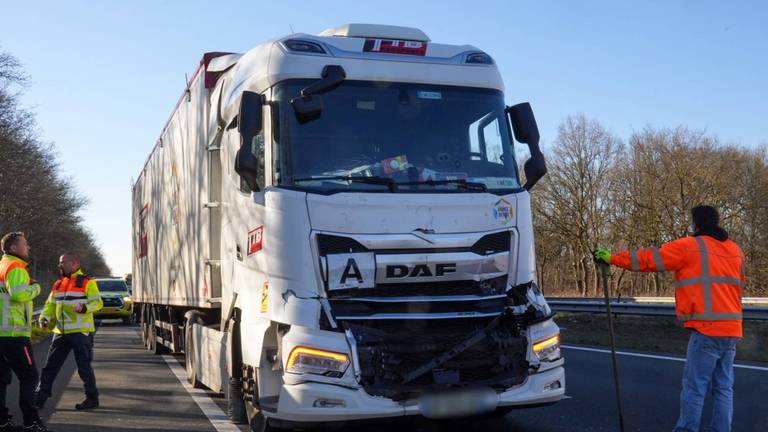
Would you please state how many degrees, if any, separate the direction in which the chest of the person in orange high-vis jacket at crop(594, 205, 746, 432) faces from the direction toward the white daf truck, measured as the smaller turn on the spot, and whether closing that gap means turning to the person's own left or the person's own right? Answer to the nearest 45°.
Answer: approximately 45° to the person's own left

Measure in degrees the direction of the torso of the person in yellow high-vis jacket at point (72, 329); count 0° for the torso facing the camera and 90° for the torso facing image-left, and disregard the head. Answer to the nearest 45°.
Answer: approximately 45°

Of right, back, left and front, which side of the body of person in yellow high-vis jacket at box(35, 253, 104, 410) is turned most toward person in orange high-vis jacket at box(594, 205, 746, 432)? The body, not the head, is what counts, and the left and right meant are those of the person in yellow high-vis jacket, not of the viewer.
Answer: left

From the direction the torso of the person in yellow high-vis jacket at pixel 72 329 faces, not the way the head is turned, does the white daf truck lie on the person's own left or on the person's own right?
on the person's own left

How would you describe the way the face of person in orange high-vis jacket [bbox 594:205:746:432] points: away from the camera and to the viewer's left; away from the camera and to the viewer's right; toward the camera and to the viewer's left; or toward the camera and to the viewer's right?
away from the camera and to the viewer's left

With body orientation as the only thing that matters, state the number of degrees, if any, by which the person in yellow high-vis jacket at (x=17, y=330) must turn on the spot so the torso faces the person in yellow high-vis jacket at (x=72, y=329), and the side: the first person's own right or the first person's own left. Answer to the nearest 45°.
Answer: approximately 45° to the first person's own left

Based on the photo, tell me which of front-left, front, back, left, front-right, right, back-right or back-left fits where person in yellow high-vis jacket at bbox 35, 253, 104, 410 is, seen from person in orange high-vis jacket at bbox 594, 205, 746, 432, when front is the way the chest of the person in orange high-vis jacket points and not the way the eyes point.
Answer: front-left

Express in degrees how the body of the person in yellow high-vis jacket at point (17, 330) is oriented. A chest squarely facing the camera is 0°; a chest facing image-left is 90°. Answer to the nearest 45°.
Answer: approximately 270°

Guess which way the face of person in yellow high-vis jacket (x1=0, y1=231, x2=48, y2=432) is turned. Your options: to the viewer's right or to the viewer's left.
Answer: to the viewer's right

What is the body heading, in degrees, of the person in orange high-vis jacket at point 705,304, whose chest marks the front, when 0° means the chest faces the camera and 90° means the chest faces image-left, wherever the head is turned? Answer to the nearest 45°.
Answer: approximately 135°

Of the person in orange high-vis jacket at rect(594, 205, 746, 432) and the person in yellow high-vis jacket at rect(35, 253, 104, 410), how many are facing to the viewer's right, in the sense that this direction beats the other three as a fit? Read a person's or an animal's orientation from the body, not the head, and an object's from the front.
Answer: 0

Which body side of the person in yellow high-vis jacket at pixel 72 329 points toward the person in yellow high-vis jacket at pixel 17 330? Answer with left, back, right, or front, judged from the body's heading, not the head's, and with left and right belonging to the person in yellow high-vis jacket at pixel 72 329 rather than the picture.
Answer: front
